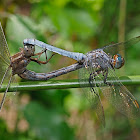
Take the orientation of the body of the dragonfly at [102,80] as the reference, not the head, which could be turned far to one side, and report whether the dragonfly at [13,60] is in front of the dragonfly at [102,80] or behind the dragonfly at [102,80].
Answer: behind

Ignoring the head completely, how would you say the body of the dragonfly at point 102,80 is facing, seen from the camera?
to the viewer's right
